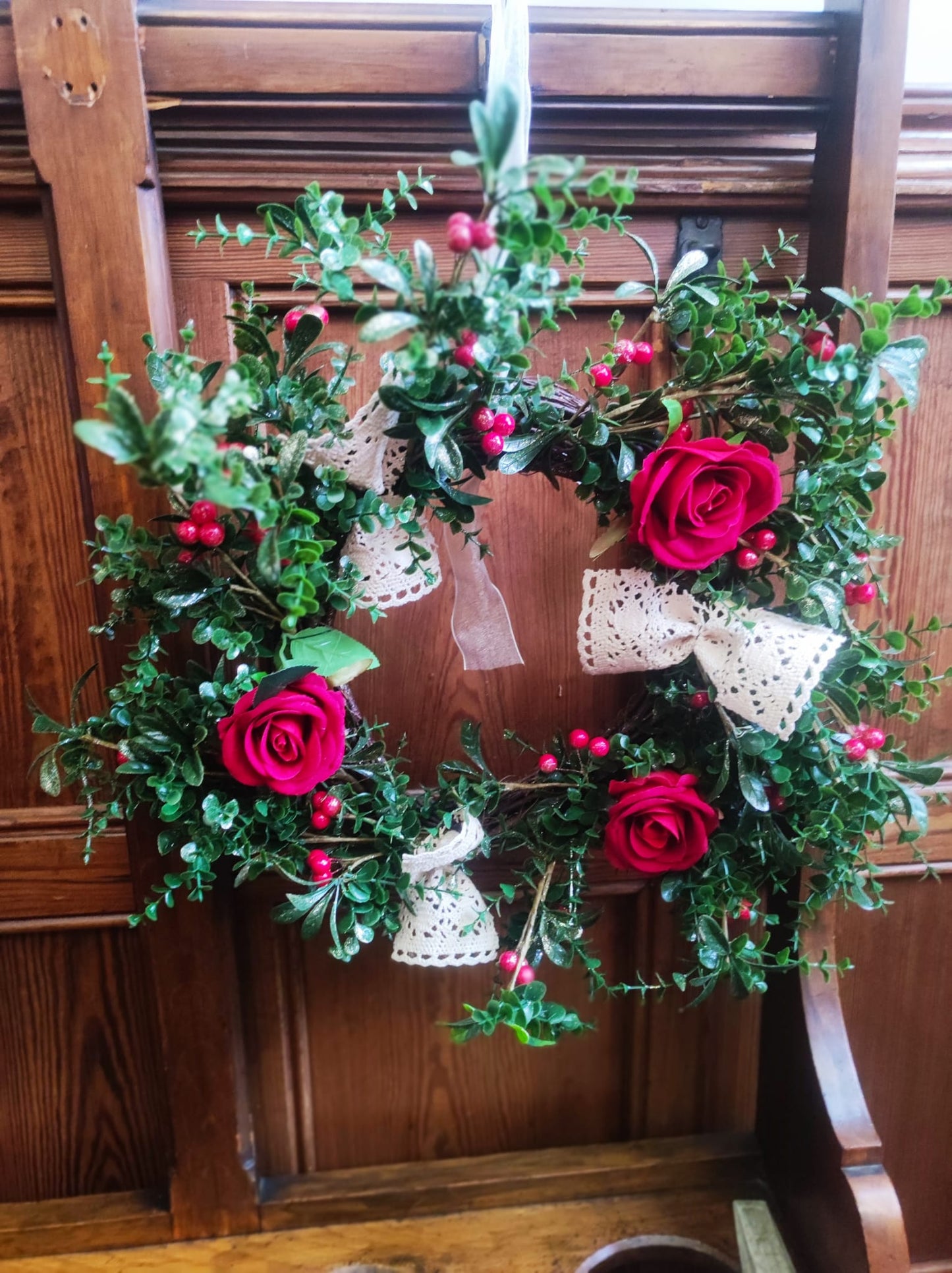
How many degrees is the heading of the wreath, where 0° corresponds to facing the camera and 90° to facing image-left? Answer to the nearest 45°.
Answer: approximately 0°
